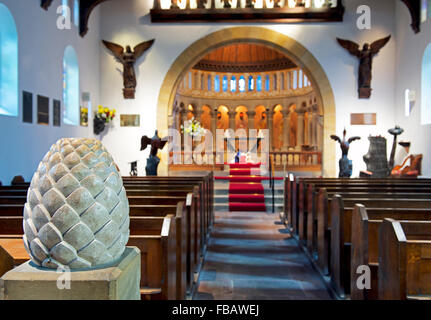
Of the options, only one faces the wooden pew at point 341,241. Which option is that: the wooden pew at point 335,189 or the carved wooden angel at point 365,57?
the carved wooden angel

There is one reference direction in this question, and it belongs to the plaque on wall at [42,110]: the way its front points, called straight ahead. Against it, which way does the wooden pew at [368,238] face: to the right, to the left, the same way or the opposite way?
to the left

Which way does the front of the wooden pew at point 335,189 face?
away from the camera

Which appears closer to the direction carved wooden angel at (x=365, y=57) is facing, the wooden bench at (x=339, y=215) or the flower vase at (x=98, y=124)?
the wooden bench

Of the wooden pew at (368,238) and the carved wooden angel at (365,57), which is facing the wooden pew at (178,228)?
the carved wooden angel

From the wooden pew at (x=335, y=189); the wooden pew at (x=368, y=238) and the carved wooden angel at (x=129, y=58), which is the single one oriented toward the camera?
the carved wooden angel

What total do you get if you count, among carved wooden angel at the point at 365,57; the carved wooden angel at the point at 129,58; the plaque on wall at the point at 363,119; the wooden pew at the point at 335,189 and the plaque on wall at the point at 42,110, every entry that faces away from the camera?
1

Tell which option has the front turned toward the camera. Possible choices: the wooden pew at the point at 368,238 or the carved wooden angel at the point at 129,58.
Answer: the carved wooden angel

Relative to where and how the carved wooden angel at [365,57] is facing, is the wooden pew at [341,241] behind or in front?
in front

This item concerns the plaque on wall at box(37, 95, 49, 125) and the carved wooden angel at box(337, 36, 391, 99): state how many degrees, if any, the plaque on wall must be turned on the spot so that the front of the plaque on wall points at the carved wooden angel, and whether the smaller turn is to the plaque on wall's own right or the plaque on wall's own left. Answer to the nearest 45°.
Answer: approximately 45° to the plaque on wall's own left

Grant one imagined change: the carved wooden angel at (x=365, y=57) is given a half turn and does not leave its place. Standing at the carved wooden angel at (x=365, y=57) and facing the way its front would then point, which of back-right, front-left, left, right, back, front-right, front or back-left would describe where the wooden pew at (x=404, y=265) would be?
back

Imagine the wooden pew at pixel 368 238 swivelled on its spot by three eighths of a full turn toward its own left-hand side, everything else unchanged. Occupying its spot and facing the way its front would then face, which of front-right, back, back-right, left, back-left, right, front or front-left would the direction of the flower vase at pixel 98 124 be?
right

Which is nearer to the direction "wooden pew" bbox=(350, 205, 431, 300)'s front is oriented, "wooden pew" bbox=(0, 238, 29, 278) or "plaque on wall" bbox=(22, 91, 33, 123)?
the plaque on wall

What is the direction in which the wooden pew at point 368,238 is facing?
away from the camera
